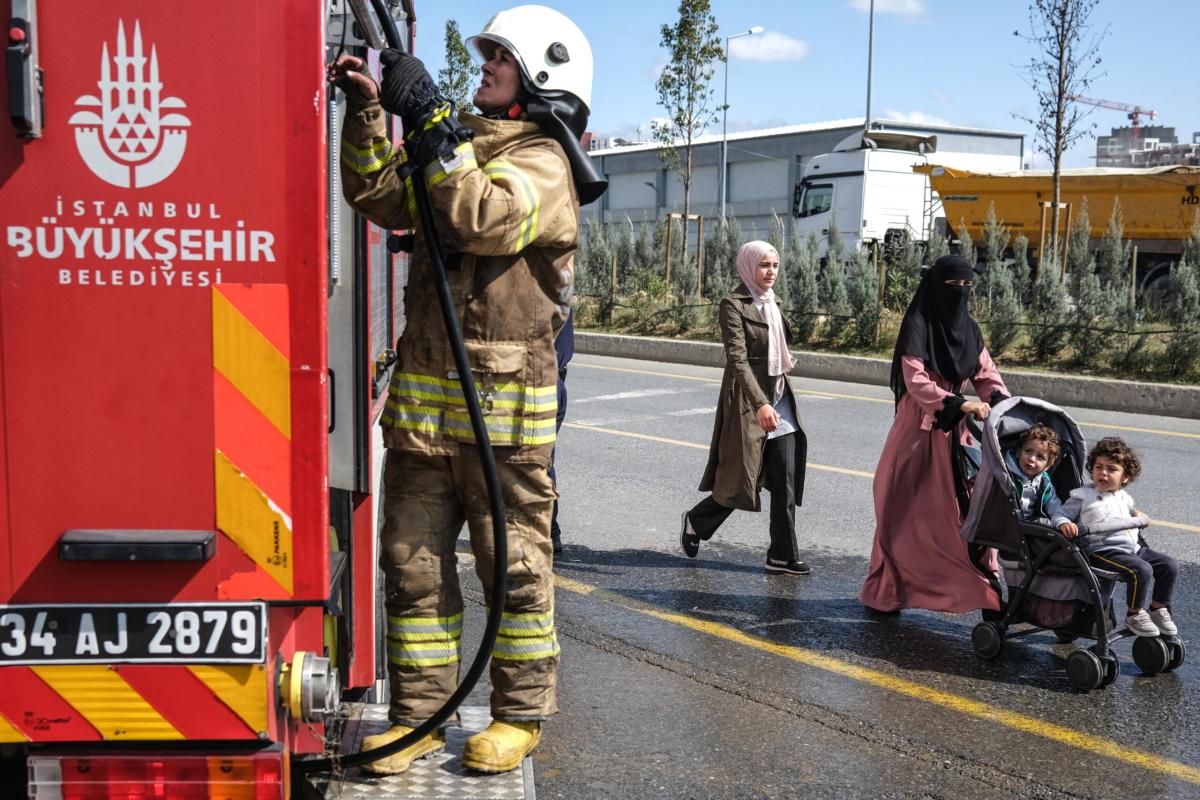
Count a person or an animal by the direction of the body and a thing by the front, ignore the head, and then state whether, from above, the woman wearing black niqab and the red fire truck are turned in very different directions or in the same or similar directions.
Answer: very different directions

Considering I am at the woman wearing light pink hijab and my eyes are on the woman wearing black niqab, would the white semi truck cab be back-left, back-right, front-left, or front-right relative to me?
back-left

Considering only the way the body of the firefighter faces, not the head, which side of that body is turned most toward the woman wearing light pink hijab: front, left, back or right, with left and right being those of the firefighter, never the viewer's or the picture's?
back

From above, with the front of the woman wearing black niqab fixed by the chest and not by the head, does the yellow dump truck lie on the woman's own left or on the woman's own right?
on the woman's own left

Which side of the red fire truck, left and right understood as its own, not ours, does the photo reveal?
back

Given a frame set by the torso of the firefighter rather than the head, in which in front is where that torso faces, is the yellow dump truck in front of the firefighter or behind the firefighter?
behind

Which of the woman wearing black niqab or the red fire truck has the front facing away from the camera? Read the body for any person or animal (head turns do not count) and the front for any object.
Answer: the red fire truck

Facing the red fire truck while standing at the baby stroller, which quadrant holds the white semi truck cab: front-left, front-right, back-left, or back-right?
back-right

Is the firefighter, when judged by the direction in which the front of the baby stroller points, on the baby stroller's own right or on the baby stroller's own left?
on the baby stroller's own right

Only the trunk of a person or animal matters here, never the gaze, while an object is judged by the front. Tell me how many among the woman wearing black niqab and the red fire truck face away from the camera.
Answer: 1

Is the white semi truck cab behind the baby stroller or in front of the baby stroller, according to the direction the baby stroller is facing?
behind
